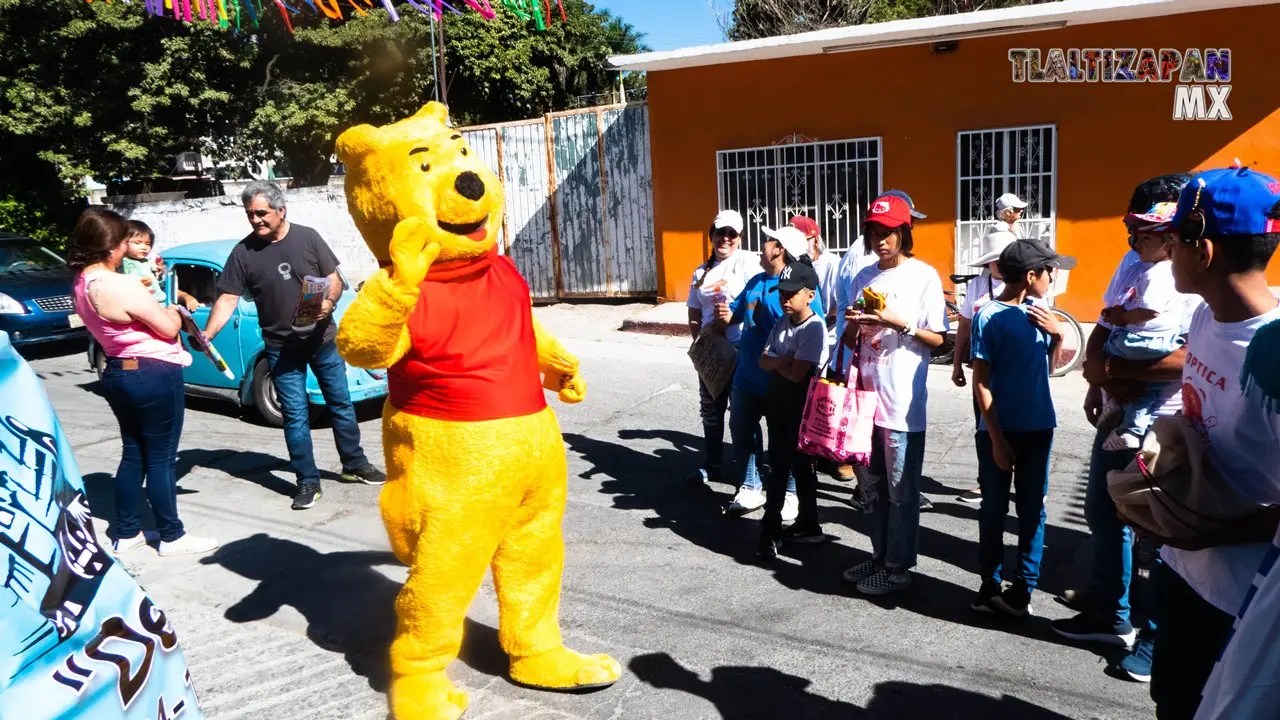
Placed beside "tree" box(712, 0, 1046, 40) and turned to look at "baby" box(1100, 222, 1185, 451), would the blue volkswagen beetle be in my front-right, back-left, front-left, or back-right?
front-right

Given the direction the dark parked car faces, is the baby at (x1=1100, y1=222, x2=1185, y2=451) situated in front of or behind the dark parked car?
in front

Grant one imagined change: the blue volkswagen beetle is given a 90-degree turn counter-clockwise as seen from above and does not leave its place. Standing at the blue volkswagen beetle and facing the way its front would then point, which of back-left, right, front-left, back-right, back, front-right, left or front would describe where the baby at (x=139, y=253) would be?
back-right

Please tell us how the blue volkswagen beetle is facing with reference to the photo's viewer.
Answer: facing the viewer and to the right of the viewer

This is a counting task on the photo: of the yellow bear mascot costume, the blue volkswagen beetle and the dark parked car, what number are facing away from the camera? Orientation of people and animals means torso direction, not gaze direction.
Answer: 0

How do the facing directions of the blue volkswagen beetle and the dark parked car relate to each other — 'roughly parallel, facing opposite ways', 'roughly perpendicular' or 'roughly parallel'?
roughly parallel

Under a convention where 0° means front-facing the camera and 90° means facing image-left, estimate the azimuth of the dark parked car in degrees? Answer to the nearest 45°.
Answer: approximately 315°

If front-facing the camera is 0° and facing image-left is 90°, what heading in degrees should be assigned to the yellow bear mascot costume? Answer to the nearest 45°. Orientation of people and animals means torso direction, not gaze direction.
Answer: approximately 315°

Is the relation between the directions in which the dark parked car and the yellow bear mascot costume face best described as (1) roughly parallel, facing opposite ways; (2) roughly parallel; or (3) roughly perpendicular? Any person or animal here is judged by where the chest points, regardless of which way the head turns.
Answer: roughly parallel

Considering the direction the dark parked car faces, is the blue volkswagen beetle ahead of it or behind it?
ahead

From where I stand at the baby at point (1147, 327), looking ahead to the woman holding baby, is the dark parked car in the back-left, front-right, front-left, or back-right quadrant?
front-right

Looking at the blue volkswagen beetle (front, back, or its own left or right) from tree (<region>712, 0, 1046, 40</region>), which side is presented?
left
